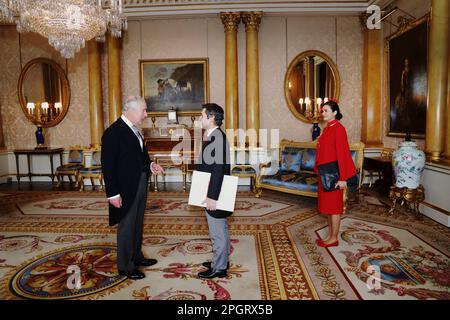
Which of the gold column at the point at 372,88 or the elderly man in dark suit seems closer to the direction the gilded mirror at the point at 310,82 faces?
the elderly man in dark suit

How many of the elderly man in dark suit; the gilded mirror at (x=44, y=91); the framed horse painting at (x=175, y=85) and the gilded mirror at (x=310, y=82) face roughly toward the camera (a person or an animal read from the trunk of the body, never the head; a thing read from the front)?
3

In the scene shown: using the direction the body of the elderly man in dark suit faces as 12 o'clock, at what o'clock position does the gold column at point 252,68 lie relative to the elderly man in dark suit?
The gold column is roughly at 10 o'clock from the elderly man in dark suit.

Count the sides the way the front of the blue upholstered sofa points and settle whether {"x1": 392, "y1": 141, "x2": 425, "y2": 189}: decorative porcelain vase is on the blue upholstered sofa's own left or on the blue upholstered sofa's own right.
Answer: on the blue upholstered sofa's own left

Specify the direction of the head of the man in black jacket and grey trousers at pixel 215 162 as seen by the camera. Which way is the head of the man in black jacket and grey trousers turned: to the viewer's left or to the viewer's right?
to the viewer's left

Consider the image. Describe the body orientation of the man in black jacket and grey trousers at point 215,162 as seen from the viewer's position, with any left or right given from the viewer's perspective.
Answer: facing to the left of the viewer

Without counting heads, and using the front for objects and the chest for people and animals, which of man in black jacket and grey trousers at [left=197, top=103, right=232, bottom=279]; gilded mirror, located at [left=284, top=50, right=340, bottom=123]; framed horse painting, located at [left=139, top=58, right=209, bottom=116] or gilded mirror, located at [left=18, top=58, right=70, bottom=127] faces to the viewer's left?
the man in black jacket and grey trousers

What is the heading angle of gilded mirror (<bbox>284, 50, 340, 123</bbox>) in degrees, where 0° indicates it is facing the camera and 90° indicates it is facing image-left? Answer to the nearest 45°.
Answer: approximately 0°

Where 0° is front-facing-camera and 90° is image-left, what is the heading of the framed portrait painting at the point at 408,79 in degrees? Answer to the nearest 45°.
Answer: approximately 45°

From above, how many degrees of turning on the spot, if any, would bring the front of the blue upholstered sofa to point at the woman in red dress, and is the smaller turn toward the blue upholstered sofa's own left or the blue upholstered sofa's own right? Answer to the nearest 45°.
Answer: approximately 45° to the blue upholstered sofa's own left

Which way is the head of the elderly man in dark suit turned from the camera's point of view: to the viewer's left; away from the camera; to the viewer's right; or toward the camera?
to the viewer's right

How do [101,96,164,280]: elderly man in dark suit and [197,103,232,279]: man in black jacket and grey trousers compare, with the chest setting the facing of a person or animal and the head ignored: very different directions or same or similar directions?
very different directions

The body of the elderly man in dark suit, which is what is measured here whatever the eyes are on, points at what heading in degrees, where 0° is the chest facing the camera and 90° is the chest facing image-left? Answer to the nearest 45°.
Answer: approximately 270°

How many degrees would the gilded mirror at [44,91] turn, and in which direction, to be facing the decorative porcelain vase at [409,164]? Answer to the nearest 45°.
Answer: approximately 45° to its left

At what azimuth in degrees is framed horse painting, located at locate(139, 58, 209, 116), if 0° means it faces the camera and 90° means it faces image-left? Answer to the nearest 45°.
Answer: approximately 0°
